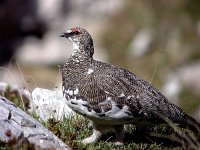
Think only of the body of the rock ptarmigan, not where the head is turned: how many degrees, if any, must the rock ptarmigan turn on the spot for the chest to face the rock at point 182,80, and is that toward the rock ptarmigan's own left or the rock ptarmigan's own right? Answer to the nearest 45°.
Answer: approximately 90° to the rock ptarmigan's own right

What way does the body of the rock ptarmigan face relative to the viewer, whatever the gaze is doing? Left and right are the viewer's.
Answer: facing to the left of the viewer

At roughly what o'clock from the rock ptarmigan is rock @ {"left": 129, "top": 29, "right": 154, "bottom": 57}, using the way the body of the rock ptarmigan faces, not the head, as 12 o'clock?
The rock is roughly at 3 o'clock from the rock ptarmigan.
